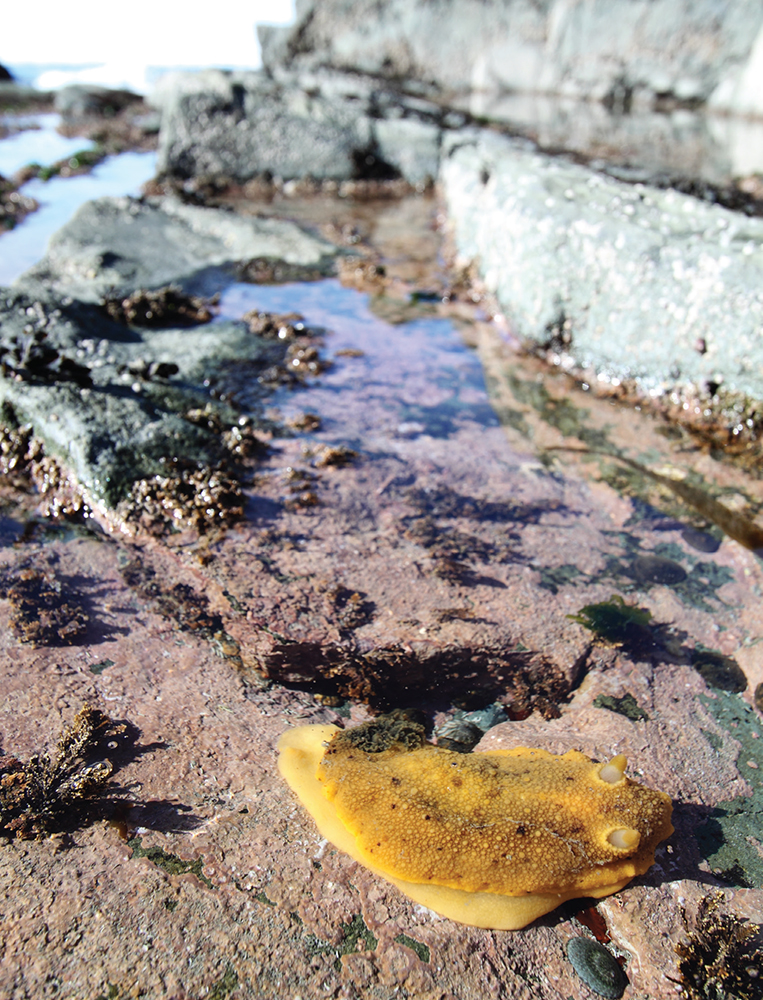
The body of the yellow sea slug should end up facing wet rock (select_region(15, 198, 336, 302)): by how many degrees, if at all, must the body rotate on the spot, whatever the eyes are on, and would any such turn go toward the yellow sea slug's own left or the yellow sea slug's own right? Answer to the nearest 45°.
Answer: approximately 135° to the yellow sea slug's own left

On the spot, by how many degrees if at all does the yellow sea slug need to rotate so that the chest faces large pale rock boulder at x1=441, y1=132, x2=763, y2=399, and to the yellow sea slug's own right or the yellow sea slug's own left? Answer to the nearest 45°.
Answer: approximately 90° to the yellow sea slug's own left

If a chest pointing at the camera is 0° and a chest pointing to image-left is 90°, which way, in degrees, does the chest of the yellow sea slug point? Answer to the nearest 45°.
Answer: approximately 270°

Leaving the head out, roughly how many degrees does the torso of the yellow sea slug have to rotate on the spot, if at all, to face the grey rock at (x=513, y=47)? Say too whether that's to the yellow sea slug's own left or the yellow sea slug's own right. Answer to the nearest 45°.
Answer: approximately 90° to the yellow sea slug's own left

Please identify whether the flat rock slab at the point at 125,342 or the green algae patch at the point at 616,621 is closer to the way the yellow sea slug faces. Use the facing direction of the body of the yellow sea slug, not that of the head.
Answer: the green algae patch
